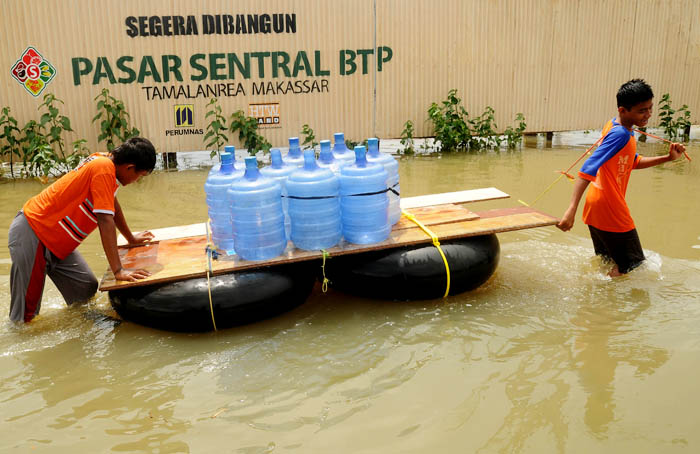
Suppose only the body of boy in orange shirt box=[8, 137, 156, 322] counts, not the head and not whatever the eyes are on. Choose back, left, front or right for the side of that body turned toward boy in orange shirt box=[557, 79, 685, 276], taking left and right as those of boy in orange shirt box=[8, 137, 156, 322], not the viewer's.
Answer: front

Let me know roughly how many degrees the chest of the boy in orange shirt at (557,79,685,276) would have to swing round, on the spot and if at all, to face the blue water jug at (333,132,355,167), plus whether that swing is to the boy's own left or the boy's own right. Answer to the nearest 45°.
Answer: approximately 135° to the boy's own right

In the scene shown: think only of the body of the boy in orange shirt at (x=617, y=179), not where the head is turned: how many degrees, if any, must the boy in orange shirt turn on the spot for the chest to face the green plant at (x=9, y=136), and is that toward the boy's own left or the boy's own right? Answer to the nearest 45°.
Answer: approximately 135° to the boy's own right

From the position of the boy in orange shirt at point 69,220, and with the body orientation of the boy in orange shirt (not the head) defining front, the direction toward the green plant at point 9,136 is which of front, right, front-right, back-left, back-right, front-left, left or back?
left

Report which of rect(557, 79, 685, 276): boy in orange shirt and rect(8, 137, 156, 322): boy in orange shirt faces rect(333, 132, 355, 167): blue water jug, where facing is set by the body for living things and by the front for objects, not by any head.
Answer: rect(8, 137, 156, 322): boy in orange shirt

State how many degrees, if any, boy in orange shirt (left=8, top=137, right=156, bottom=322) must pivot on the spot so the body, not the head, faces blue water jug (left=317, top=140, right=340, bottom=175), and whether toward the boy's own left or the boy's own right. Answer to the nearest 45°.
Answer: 0° — they already face it

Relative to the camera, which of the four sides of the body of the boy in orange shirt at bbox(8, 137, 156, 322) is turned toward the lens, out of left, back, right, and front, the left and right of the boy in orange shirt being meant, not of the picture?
right

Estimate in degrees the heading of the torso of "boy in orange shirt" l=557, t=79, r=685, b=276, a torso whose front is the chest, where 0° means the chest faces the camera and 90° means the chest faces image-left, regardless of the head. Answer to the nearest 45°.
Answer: approximately 315°

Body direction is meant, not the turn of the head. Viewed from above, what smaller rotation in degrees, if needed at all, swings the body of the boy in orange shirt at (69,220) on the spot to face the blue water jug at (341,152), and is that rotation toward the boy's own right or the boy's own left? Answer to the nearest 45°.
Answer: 0° — they already face it

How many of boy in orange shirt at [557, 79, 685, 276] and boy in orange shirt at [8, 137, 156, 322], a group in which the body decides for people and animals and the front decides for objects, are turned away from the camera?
0

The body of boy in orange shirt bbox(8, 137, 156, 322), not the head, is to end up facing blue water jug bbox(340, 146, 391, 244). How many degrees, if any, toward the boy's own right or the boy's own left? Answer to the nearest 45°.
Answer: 0° — they already face it

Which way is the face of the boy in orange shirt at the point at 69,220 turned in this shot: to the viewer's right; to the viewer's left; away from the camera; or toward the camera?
to the viewer's right

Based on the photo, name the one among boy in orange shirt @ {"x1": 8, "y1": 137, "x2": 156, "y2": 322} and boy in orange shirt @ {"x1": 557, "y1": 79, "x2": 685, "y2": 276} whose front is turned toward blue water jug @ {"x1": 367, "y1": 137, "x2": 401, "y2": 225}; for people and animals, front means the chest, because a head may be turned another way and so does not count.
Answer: boy in orange shirt @ {"x1": 8, "y1": 137, "x2": 156, "y2": 322}

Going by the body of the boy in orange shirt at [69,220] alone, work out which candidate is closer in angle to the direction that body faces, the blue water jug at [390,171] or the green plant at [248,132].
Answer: the blue water jug
